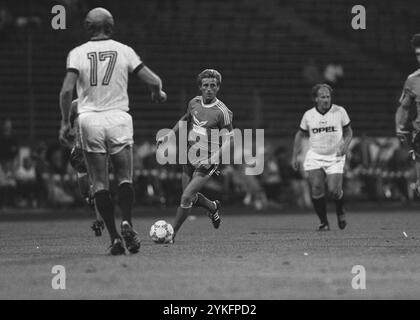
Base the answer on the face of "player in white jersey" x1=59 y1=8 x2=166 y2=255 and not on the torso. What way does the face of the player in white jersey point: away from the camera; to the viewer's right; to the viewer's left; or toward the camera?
away from the camera

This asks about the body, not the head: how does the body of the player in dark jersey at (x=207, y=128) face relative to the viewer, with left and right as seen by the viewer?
facing the viewer and to the left of the viewer

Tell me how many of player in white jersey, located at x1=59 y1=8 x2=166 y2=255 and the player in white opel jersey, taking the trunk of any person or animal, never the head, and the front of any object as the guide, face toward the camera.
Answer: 1

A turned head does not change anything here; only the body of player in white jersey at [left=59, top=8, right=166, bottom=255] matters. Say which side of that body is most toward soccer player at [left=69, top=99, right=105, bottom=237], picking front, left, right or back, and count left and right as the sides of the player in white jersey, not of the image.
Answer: front

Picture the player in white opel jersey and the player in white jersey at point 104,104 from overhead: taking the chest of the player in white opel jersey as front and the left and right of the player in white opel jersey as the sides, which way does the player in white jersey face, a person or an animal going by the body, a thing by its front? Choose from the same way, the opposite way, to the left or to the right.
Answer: the opposite way

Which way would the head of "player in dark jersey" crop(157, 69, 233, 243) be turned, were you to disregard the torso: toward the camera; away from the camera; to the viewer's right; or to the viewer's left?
toward the camera

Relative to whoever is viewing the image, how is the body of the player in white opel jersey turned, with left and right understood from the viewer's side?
facing the viewer

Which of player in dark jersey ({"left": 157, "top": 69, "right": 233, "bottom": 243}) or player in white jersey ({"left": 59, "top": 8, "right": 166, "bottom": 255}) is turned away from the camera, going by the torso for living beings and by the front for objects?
the player in white jersey

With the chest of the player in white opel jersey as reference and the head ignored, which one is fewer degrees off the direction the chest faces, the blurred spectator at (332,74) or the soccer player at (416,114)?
the soccer player

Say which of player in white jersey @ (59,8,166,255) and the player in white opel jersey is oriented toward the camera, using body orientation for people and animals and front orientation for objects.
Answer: the player in white opel jersey

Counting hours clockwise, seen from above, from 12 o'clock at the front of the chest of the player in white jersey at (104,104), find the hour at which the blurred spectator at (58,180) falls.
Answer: The blurred spectator is roughly at 12 o'clock from the player in white jersey.

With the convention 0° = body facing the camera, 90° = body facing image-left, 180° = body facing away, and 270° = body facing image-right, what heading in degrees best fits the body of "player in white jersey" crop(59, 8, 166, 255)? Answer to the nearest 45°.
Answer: approximately 180°

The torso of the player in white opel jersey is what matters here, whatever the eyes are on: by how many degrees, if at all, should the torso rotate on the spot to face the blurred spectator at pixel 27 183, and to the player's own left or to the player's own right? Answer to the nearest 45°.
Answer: approximately 135° to the player's own right

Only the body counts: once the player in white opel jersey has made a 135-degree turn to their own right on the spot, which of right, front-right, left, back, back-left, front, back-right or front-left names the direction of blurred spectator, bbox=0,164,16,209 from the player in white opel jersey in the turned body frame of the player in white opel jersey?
front
